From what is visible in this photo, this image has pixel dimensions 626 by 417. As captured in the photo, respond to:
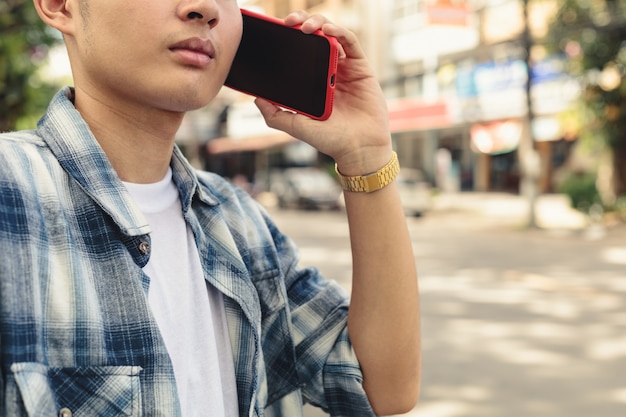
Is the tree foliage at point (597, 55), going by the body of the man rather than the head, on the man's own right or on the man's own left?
on the man's own left

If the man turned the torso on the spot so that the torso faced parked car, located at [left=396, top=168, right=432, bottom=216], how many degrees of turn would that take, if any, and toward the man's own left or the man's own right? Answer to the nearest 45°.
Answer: approximately 135° to the man's own left

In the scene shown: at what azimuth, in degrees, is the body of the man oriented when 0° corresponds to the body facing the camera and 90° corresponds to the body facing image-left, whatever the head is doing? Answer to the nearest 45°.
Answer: approximately 315°

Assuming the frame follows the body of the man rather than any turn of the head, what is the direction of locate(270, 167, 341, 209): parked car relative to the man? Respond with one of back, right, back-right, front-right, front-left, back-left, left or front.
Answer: back-left

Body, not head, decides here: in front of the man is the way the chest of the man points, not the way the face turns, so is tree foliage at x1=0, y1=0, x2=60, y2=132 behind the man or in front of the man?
behind

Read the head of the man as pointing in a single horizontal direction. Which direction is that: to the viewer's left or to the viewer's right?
to the viewer's right
